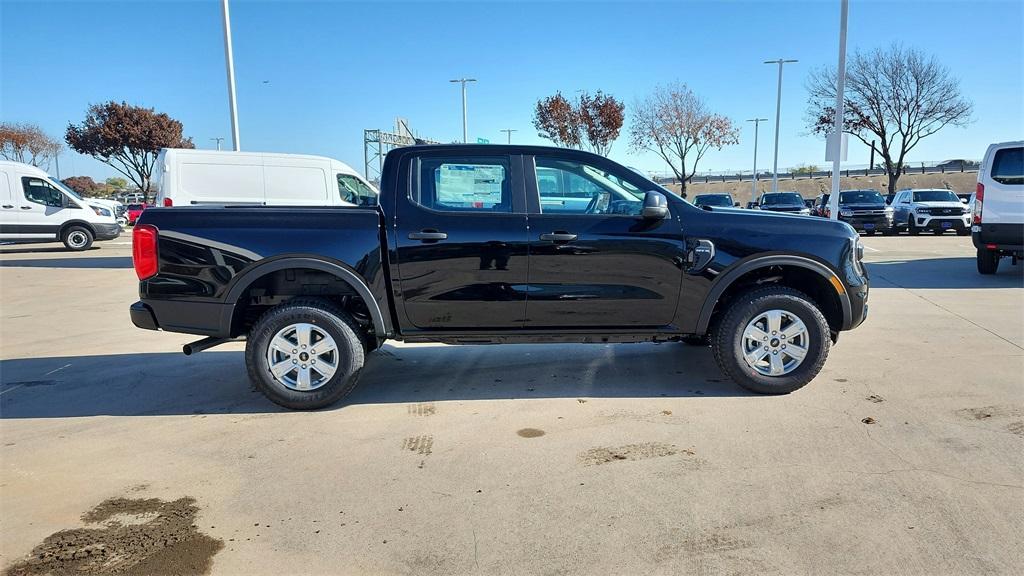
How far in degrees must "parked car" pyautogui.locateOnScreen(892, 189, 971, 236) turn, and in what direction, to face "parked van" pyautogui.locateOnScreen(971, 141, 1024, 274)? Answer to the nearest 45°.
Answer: approximately 45° to its right

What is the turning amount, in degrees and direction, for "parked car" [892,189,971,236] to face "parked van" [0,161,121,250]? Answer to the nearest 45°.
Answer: approximately 90° to its right

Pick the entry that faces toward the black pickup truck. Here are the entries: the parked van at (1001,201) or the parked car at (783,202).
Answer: the parked car at (783,202)

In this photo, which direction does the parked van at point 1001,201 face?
away from the camera

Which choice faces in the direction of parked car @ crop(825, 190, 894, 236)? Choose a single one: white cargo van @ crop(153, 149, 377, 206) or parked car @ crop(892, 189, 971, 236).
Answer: the white cargo van

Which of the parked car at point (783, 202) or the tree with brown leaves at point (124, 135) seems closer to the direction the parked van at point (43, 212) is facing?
the parked car

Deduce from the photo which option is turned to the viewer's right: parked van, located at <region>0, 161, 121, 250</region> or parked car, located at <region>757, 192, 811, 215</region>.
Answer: parked van, located at <region>0, 161, 121, 250</region>

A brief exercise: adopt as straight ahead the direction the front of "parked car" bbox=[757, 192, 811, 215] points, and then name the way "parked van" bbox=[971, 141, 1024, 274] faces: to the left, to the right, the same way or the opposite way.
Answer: the opposite way

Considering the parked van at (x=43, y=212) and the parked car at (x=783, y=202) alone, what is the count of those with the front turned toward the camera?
1

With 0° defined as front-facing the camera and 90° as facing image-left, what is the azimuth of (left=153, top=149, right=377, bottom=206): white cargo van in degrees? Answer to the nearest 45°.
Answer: approximately 270°

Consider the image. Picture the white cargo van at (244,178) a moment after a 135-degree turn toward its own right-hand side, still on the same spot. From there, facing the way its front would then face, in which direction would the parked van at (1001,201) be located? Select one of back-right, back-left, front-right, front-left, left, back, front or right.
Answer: left

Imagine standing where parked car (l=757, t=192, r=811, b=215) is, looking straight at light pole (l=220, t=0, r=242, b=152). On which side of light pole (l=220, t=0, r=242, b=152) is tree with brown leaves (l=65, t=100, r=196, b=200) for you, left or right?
right

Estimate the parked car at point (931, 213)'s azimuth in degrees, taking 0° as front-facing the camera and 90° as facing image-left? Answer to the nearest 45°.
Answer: approximately 315°

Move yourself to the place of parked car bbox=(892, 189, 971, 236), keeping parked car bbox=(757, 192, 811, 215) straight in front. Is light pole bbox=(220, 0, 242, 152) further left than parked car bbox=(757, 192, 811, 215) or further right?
left

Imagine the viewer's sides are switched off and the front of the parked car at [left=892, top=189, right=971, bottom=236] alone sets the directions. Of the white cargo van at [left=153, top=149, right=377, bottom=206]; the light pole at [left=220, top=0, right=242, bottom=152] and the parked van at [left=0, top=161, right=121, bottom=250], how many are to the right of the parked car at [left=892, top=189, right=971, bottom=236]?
3

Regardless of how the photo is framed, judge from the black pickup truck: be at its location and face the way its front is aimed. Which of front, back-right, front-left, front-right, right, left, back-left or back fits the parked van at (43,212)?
back-left

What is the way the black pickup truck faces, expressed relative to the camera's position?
facing to the right of the viewer
